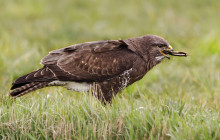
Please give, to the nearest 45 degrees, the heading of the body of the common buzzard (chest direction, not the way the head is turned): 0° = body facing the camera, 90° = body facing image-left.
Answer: approximately 270°
